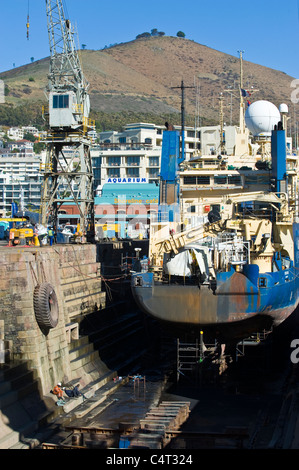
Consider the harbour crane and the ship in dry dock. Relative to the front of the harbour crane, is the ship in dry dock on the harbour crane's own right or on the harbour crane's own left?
on the harbour crane's own left

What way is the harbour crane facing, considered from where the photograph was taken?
facing the viewer and to the left of the viewer

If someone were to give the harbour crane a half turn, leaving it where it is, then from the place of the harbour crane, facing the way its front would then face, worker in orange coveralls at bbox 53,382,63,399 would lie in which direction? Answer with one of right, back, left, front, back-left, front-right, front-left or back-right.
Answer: back-right

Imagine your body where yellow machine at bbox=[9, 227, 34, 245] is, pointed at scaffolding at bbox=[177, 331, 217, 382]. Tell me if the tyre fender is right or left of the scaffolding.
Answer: right

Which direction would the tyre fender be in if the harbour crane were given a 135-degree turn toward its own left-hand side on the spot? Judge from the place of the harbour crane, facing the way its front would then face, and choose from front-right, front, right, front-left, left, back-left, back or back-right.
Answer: right

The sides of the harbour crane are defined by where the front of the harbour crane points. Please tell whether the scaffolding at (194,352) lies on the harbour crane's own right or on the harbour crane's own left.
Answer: on the harbour crane's own left
